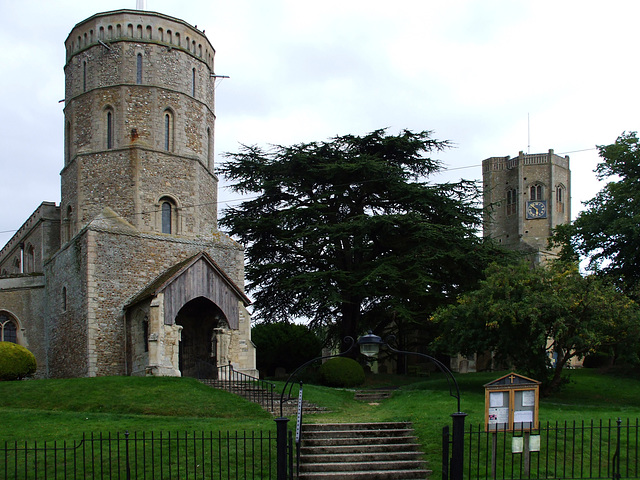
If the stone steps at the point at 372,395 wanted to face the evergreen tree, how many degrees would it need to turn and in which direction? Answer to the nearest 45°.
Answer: approximately 180°

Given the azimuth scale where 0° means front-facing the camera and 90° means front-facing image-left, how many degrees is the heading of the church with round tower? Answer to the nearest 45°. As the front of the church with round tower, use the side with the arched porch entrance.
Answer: approximately 315°

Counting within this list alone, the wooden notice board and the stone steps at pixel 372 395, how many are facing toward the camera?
2

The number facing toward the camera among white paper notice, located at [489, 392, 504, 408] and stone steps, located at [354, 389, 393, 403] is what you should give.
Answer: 2

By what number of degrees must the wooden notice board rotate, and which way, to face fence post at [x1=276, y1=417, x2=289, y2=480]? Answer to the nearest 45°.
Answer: approximately 90° to its right

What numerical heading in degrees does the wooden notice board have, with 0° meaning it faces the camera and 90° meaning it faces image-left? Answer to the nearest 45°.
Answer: approximately 0°

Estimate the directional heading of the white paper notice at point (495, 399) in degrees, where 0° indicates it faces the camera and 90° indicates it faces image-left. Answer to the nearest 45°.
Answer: approximately 0°
